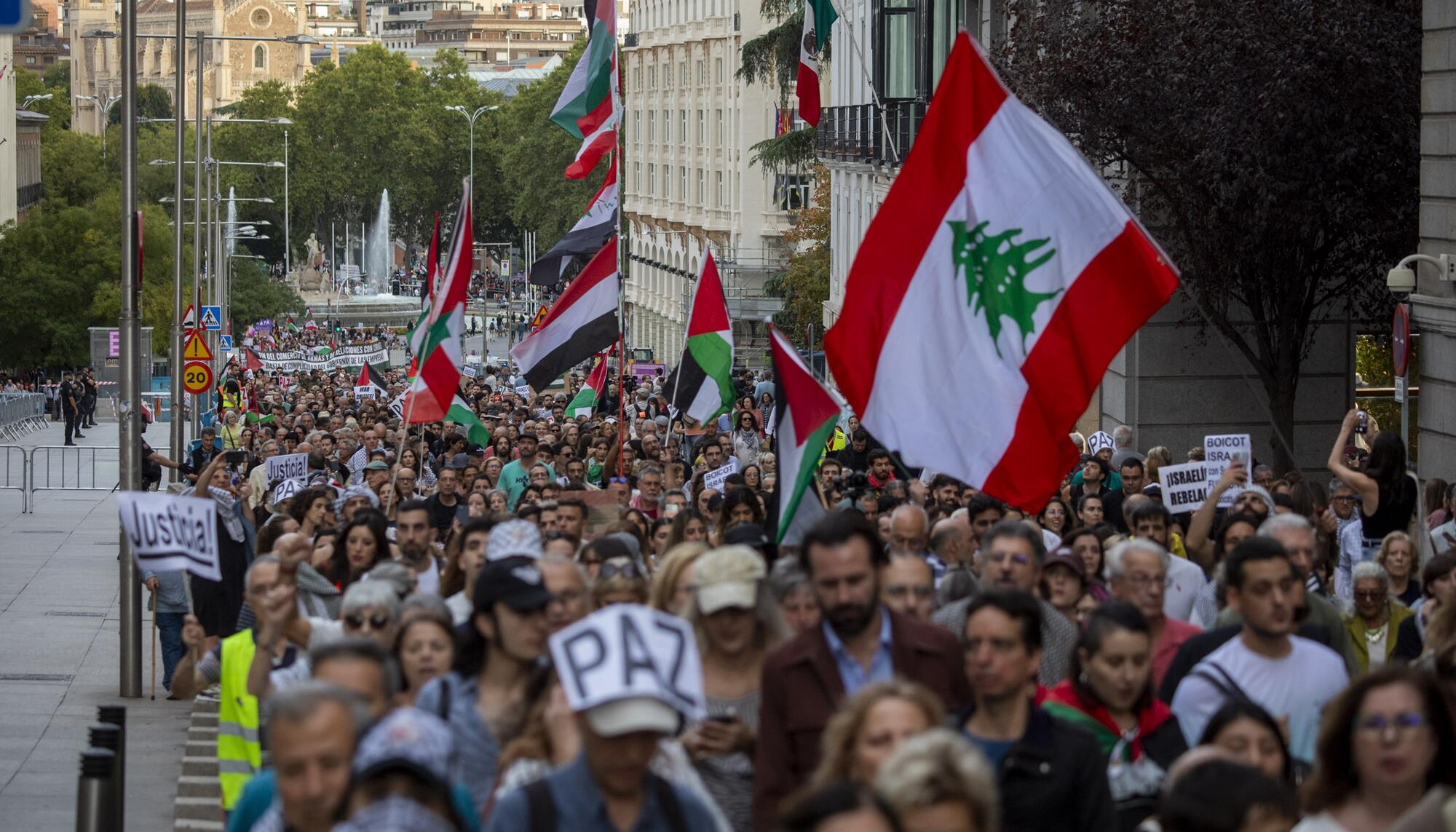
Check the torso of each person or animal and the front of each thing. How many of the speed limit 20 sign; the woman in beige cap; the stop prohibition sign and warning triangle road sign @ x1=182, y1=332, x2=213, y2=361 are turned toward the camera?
3

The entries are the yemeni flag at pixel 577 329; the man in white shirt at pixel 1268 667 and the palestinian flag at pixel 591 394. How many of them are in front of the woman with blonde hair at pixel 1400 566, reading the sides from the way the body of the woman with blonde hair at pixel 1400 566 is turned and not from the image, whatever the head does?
1

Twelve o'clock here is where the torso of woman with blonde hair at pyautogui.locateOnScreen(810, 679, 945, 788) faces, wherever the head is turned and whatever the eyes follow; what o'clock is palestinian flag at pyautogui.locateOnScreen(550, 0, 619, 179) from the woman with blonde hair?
The palestinian flag is roughly at 7 o'clock from the woman with blonde hair.

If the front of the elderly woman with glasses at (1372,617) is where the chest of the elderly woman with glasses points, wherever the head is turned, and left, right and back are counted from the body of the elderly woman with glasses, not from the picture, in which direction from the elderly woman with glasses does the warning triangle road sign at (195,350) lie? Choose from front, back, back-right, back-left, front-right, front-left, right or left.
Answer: back-right

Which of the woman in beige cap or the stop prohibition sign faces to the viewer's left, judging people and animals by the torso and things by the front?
the stop prohibition sign

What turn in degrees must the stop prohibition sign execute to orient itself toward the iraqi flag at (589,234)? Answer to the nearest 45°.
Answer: approximately 45° to its right

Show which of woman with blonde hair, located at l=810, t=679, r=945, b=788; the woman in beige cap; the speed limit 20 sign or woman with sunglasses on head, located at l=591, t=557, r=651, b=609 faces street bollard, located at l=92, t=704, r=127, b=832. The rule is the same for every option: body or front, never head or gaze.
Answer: the speed limit 20 sign

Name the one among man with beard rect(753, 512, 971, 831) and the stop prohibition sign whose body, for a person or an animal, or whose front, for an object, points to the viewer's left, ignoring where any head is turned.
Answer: the stop prohibition sign
